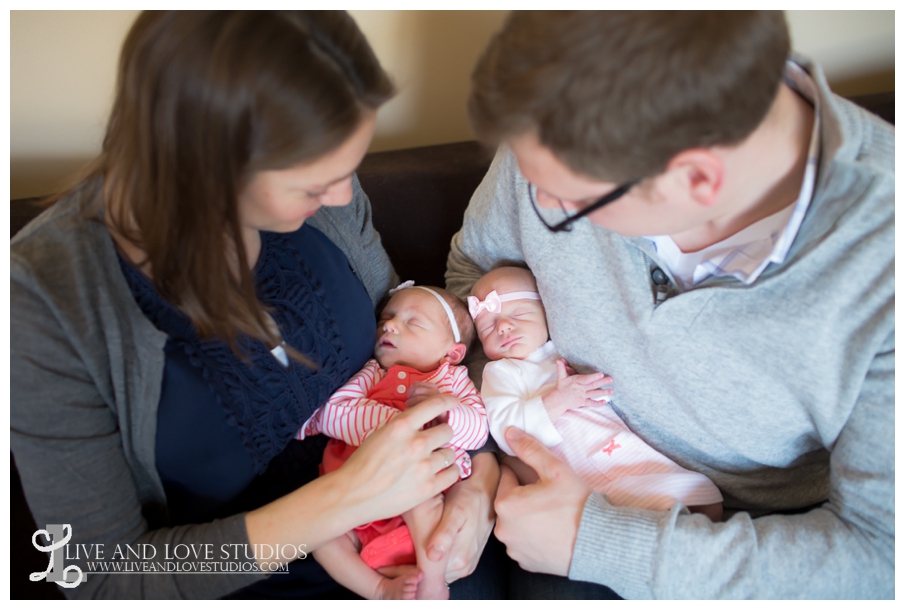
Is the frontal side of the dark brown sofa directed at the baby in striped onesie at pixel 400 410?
yes

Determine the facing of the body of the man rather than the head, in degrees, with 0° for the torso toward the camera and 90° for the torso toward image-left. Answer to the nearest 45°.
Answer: approximately 45°

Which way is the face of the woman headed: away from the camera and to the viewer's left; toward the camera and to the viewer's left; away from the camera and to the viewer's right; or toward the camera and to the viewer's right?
toward the camera and to the viewer's right

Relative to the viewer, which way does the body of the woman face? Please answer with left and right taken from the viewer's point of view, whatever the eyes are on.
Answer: facing the viewer and to the right of the viewer

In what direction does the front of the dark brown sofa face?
toward the camera
